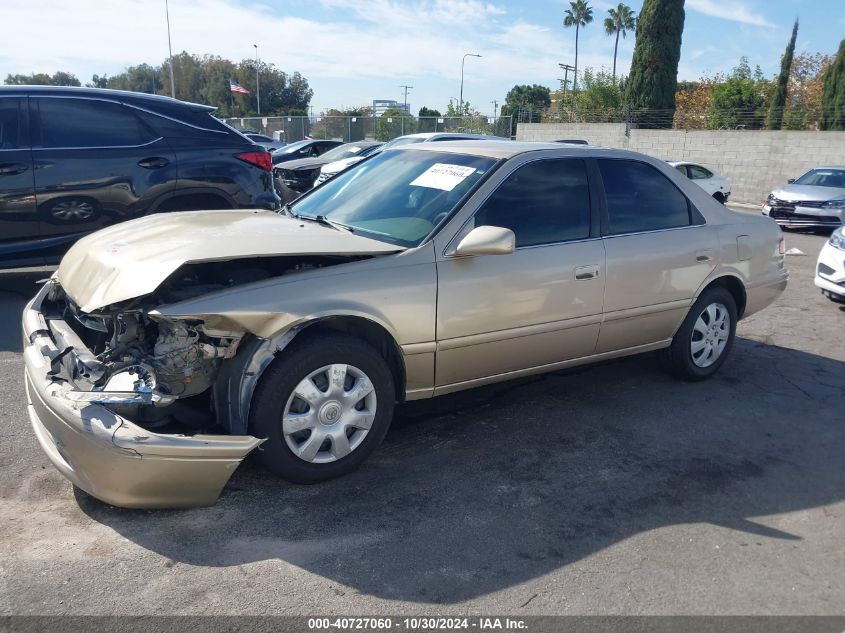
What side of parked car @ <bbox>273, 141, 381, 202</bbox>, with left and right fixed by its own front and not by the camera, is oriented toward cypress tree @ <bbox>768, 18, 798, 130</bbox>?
back

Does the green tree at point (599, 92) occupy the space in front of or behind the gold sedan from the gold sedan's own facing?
behind

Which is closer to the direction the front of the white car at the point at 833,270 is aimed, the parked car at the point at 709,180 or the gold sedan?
the gold sedan

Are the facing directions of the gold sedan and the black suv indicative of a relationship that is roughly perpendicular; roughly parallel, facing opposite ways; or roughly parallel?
roughly parallel

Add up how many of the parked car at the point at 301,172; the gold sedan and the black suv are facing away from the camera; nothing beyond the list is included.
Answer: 0

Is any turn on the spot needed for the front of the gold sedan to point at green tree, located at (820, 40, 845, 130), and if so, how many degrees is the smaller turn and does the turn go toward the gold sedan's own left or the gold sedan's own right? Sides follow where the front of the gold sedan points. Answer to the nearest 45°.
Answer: approximately 180°

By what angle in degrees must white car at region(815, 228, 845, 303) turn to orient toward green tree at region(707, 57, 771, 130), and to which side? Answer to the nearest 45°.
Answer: approximately 135° to its right

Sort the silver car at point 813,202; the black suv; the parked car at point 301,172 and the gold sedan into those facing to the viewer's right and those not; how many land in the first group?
0

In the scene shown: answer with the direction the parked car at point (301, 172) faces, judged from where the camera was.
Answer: facing the viewer and to the left of the viewer

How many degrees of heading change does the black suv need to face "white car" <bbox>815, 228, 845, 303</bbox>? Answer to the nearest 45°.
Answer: approximately 180°

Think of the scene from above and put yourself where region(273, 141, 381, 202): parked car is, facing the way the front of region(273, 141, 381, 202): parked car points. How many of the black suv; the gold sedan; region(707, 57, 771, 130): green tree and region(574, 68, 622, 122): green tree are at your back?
2

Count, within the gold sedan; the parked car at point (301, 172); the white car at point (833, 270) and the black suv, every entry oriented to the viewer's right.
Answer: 0

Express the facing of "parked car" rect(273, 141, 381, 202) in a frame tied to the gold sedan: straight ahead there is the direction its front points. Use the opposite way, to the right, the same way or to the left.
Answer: the same way

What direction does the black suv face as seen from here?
to the viewer's left

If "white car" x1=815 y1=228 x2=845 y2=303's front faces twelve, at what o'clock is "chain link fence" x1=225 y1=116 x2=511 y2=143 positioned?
The chain link fence is roughly at 3 o'clock from the white car.
